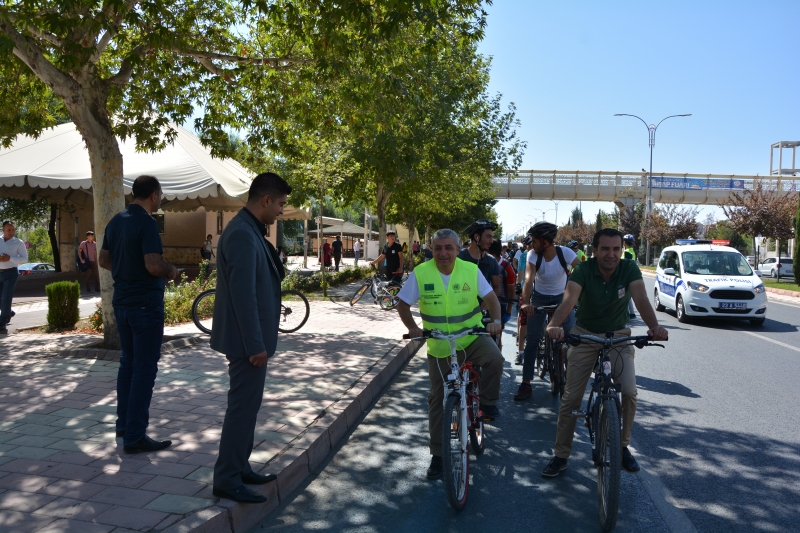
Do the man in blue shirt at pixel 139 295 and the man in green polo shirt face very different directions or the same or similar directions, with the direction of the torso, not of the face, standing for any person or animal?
very different directions

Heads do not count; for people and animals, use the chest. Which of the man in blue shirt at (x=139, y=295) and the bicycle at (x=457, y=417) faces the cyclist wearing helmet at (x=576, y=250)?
the man in blue shirt

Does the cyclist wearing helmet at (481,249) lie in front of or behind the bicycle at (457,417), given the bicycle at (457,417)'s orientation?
behind

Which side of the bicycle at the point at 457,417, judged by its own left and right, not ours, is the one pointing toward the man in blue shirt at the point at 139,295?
right

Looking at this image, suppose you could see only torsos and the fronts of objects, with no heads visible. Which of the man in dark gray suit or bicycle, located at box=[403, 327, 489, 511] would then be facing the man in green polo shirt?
the man in dark gray suit

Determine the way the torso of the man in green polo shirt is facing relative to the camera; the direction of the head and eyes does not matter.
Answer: toward the camera

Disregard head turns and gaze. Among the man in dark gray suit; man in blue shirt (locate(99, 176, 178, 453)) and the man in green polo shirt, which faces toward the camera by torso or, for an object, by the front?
the man in green polo shirt

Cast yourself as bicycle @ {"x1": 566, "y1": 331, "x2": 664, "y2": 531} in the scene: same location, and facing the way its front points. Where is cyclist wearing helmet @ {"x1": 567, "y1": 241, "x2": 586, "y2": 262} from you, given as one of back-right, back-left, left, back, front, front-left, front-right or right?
back

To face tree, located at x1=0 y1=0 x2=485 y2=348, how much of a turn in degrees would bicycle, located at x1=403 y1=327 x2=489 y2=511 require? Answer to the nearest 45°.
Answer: approximately 135° to its right

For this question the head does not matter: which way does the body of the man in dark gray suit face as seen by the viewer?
to the viewer's right

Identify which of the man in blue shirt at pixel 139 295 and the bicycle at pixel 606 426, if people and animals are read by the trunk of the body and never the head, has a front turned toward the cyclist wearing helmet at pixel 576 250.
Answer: the man in blue shirt

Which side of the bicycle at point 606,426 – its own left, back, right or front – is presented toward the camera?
front

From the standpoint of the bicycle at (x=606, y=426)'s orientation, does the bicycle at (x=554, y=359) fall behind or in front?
behind

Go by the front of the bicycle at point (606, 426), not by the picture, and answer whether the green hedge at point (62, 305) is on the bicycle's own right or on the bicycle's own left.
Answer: on the bicycle's own right
